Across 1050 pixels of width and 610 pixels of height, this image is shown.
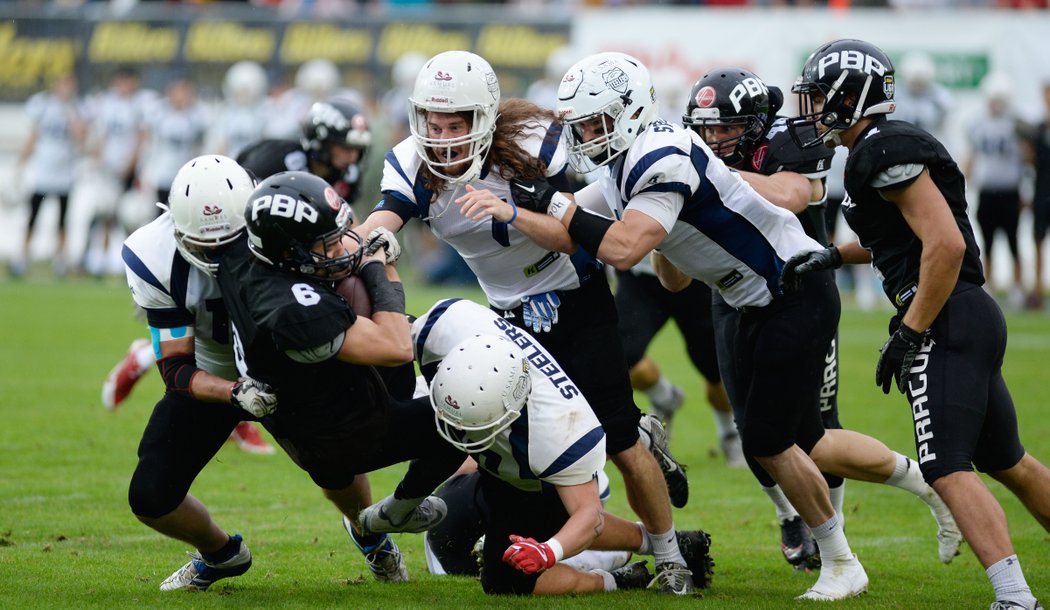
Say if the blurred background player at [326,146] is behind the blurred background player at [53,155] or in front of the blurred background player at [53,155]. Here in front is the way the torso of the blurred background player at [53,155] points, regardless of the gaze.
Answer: in front

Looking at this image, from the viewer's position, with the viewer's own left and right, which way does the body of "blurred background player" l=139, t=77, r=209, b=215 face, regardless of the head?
facing the viewer

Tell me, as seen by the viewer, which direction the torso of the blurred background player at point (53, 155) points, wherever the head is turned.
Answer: toward the camera

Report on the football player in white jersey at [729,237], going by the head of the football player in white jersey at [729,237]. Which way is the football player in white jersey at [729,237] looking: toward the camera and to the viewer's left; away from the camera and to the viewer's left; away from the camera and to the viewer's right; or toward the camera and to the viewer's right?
toward the camera and to the viewer's left

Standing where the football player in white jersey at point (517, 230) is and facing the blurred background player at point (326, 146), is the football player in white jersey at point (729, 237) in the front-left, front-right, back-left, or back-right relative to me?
back-right

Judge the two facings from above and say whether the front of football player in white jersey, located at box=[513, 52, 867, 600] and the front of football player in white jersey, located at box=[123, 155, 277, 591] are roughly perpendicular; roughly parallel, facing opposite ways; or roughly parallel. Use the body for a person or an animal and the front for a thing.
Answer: roughly parallel, facing opposite ways

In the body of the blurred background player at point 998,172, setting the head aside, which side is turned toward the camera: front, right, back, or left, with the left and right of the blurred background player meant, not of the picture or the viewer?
front

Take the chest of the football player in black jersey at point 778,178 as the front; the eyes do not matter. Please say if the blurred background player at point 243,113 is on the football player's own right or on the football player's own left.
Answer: on the football player's own right

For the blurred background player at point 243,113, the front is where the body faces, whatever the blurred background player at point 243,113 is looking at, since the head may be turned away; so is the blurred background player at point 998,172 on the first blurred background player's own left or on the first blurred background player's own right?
on the first blurred background player's own left

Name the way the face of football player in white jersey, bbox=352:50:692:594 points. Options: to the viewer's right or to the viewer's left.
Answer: to the viewer's left

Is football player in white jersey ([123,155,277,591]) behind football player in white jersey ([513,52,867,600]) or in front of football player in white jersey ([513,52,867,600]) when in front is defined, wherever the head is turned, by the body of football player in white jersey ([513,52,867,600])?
in front

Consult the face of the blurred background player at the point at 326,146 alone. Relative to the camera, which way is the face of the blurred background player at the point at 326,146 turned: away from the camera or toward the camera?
toward the camera

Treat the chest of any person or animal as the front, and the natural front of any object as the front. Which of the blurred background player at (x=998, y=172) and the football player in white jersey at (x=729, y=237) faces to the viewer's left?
the football player in white jersey

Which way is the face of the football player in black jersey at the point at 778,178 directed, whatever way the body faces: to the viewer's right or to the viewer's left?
to the viewer's left

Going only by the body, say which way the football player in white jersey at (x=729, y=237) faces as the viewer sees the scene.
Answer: to the viewer's left
